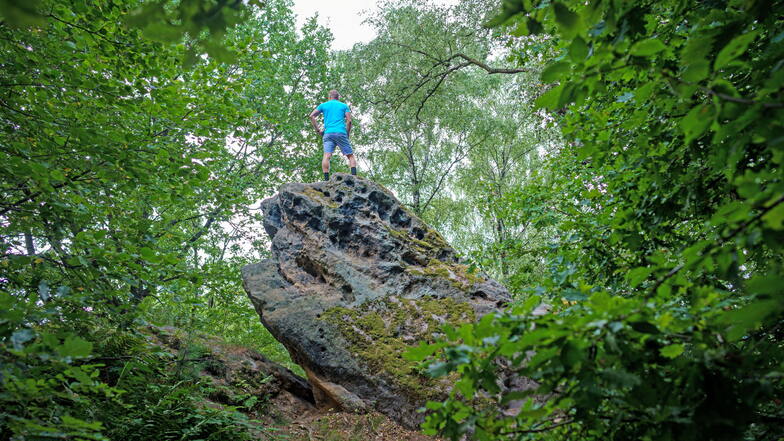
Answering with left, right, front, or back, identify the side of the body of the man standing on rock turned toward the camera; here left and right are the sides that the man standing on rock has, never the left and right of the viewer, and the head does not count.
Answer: back

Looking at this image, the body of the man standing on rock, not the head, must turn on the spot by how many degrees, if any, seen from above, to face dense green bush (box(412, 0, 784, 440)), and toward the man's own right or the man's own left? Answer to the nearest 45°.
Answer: approximately 180°
